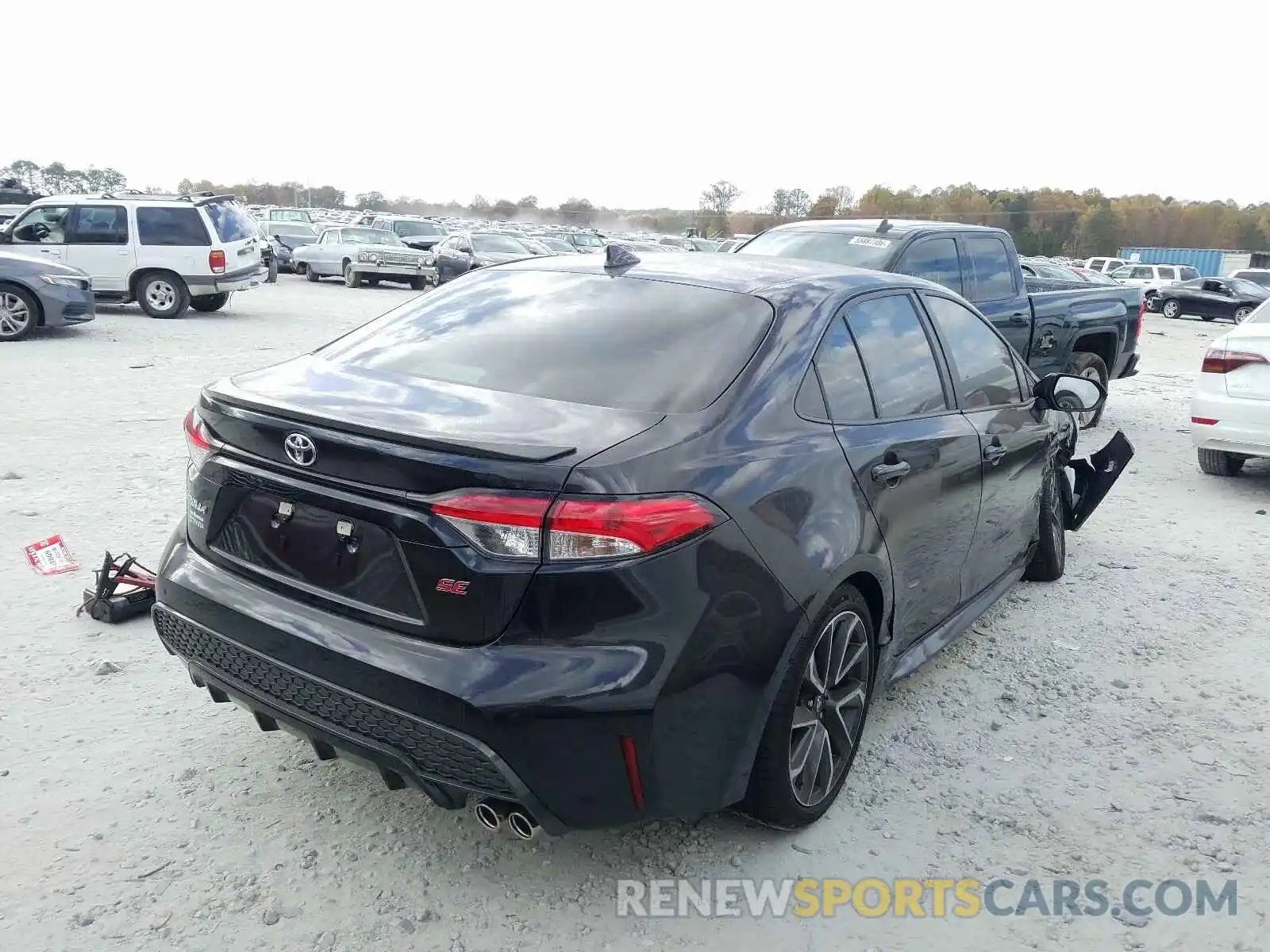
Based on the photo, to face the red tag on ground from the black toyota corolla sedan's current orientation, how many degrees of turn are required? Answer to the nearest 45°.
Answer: approximately 90° to its left

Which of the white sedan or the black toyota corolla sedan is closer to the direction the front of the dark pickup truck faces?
the black toyota corolla sedan

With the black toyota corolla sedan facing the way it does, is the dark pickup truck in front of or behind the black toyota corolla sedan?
in front

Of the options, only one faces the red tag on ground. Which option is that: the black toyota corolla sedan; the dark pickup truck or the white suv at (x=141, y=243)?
the dark pickup truck

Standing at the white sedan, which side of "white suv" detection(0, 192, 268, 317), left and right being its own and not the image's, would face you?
back

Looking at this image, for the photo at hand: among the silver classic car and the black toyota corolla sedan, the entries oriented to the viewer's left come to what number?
0

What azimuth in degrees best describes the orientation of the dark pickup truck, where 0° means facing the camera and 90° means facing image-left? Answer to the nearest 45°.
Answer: approximately 45°

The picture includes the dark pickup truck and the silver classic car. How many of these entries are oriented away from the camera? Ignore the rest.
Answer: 0

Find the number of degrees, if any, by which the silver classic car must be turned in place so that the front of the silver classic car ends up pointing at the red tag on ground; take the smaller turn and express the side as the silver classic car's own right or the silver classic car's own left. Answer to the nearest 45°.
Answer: approximately 45° to the silver classic car's own right

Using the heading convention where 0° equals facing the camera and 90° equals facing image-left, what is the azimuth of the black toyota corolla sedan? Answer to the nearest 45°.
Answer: approximately 225°
